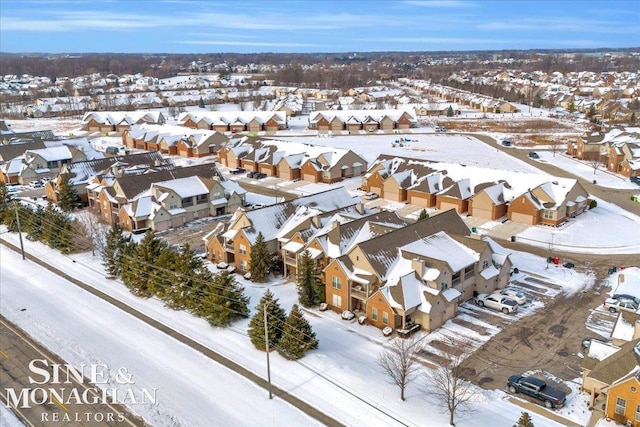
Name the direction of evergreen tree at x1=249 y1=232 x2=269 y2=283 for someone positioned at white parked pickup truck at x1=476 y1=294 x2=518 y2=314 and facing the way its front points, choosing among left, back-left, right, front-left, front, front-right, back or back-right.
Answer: front-left

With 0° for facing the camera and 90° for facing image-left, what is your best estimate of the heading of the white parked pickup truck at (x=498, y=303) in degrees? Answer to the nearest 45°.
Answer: approximately 135°

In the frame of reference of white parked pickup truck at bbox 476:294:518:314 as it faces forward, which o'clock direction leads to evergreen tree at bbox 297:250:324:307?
The evergreen tree is roughly at 10 o'clock from the white parked pickup truck.

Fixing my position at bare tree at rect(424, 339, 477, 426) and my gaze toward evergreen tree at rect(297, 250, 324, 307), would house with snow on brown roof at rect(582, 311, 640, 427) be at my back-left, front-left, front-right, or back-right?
back-right

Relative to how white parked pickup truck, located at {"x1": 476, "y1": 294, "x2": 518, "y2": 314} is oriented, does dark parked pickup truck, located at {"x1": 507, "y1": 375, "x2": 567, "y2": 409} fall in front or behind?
behind

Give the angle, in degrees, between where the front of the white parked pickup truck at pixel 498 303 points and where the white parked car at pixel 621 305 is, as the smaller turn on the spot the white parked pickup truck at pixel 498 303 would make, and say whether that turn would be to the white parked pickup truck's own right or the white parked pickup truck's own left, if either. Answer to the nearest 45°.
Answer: approximately 135° to the white parked pickup truck's own right
